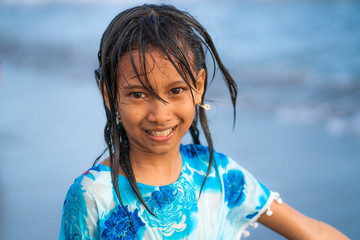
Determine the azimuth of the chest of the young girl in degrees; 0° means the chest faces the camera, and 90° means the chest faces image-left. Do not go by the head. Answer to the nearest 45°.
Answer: approximately 0°
